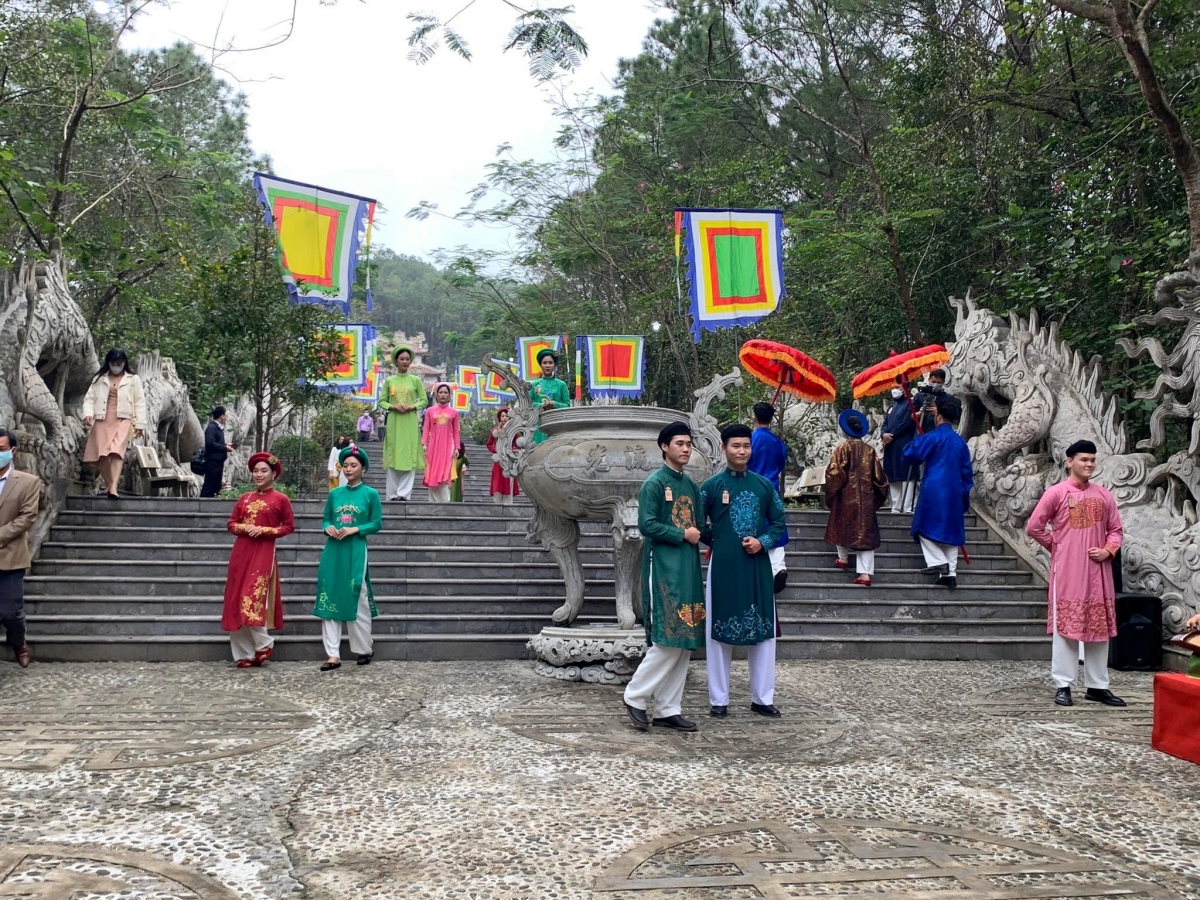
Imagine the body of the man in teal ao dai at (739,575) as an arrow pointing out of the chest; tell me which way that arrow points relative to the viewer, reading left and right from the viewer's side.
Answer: facing the viewer

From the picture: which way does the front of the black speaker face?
toward the camera

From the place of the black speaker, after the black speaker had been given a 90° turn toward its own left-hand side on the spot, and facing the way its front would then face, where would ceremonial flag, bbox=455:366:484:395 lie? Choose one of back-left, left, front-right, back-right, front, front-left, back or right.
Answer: back-left

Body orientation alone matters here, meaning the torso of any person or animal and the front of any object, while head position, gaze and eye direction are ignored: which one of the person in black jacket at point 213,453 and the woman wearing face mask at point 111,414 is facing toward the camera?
the woman wearing face mask

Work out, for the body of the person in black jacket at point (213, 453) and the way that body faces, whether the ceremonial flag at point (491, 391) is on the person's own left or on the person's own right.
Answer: on the person's own left

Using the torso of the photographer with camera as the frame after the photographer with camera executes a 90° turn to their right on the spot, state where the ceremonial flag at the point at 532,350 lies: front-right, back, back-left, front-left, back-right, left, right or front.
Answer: front

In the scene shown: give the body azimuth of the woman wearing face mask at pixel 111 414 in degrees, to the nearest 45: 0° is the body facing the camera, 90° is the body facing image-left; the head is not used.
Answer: approximately 0°

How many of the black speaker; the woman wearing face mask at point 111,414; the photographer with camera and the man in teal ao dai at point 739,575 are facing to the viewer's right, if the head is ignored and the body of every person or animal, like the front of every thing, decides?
0

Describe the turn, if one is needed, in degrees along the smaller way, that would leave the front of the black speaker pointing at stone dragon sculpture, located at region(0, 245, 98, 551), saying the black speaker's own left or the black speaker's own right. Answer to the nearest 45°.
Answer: approximately 90° to the black speaker's own right

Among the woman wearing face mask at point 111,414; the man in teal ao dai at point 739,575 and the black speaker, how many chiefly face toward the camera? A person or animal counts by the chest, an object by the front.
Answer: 3

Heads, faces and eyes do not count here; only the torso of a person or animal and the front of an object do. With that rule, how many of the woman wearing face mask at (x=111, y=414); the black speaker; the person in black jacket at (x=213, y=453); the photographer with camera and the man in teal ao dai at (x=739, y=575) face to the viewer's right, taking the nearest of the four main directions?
1
